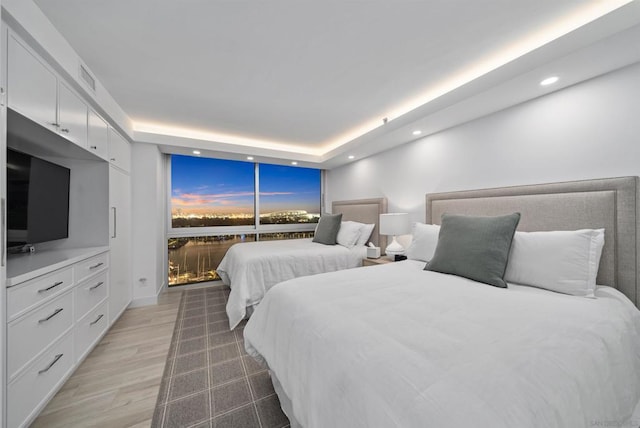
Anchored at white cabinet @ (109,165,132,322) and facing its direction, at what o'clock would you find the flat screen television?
The flat screen television is roughly at 4 o'clock from the white cabinet.

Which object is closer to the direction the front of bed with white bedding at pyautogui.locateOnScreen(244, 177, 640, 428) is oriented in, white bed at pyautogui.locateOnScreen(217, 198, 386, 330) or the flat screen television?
the flat screen television

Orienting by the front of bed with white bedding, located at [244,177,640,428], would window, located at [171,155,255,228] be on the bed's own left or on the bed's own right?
on the bed's own right

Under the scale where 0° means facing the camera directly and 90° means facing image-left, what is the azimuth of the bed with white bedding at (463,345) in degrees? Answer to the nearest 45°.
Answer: approximately 45°

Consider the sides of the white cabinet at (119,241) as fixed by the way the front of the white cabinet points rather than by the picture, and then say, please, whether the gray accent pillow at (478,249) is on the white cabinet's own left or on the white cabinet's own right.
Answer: on the white cabinet's own right

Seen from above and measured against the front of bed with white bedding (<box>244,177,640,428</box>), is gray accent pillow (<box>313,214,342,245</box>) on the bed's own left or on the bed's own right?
on the bed's own right

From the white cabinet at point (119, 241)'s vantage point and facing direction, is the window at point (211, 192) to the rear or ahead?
ahead

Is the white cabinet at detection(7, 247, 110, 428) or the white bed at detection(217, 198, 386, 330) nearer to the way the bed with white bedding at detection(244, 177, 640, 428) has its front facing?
the white cabinet

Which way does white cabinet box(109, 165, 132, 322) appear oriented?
to the viewer's right

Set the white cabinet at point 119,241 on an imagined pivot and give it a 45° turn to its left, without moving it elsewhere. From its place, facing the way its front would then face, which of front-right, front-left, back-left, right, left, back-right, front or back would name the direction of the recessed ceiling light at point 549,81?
right

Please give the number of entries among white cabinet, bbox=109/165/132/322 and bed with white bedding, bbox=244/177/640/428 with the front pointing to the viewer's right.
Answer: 1
